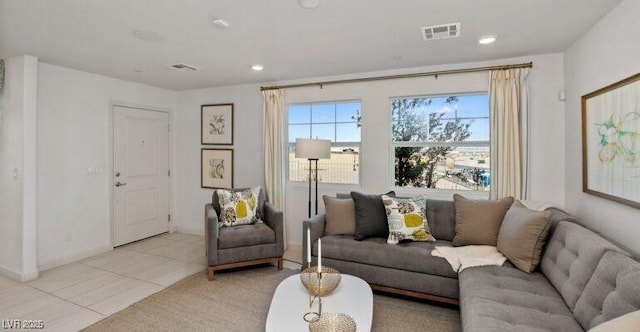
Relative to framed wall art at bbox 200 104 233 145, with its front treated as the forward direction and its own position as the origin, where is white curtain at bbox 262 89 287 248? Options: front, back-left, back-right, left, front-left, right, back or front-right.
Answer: front-left

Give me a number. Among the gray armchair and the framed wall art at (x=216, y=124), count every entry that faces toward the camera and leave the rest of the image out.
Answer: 2

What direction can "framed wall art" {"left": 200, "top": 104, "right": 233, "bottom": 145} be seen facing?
toward the camera

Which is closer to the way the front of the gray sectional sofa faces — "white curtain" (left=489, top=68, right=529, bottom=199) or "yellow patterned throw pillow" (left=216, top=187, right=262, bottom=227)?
the yellow patterned throw pillow

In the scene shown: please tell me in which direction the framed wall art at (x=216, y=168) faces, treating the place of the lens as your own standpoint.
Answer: facing the viewer

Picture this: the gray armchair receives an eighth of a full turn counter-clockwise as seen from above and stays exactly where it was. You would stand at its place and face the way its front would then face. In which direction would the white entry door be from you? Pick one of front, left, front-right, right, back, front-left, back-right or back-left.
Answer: back

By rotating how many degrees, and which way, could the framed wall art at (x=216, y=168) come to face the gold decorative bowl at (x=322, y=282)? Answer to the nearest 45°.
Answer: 0° — it already faces it

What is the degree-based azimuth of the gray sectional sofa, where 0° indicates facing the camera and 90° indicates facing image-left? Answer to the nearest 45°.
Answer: approximately 45°

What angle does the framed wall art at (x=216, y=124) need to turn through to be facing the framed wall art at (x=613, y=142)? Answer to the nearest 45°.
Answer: approximately 45° to its left

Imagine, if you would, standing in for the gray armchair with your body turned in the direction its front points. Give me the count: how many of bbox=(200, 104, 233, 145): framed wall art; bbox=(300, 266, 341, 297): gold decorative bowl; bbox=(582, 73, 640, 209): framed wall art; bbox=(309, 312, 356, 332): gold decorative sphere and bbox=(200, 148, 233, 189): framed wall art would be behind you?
2

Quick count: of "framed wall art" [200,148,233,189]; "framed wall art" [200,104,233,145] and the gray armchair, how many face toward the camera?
3

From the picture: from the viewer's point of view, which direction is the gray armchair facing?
toward the camera
